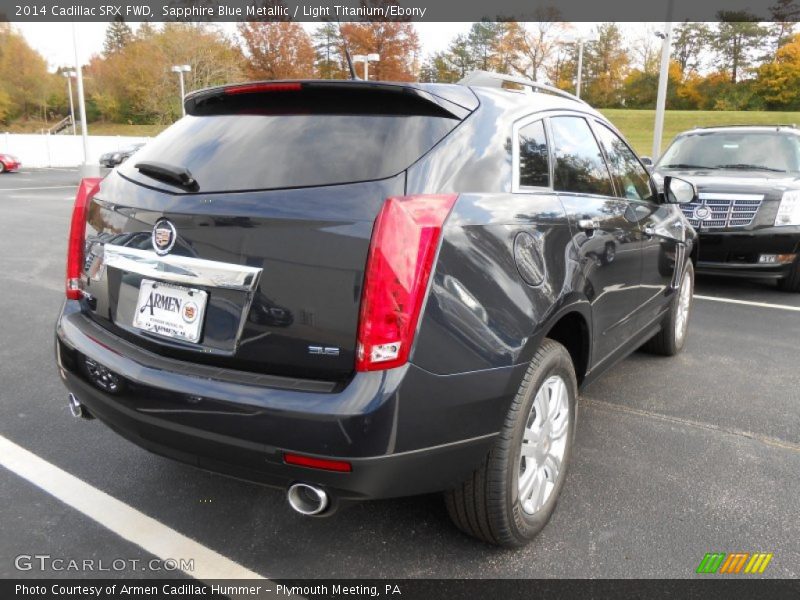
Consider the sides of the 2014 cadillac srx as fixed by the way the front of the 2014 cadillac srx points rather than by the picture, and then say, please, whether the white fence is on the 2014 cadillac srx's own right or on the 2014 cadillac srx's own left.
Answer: on the 2014 cadillac srx's own left

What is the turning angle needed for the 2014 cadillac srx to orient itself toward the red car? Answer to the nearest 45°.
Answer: approximately 90° to its left

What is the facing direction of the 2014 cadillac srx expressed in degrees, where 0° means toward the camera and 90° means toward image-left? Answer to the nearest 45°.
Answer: approximately 225°

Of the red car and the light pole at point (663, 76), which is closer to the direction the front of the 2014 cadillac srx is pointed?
the light pole
